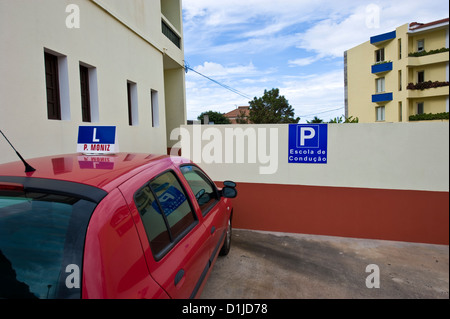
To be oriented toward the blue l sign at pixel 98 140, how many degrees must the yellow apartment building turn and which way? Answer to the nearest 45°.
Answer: approximately 45° to its left

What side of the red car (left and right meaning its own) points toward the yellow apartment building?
front

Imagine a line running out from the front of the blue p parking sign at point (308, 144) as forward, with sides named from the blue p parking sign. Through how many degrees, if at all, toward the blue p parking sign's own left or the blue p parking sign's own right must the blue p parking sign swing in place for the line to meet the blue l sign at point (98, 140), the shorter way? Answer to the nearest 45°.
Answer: approximately 45° to the blue p parking sign's own right

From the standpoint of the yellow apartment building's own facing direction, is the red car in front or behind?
in front

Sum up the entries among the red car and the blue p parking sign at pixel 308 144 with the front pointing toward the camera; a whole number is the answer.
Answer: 1

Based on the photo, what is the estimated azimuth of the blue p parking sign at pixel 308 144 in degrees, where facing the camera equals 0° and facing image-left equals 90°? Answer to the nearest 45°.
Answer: approximately 0°

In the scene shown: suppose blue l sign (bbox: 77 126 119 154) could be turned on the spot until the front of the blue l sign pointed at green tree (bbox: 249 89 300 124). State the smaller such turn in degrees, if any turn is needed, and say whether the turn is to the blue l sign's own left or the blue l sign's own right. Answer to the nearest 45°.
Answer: approximately 135° to the blue l sign's own left

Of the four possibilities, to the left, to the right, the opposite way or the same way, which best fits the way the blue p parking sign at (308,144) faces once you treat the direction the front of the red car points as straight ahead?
the opposite way

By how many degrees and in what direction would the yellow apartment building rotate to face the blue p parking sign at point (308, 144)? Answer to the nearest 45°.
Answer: approximately 45° to its left

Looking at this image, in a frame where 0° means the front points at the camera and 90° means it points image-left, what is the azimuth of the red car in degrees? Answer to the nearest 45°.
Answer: approximately 225°

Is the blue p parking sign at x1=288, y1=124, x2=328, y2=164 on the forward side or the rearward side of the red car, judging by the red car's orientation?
on the forward side

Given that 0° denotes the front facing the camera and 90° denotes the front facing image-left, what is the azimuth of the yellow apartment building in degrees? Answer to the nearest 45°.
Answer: approximately 45°

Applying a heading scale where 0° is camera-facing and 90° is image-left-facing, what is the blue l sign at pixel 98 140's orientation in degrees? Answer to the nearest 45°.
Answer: approximately 0°
